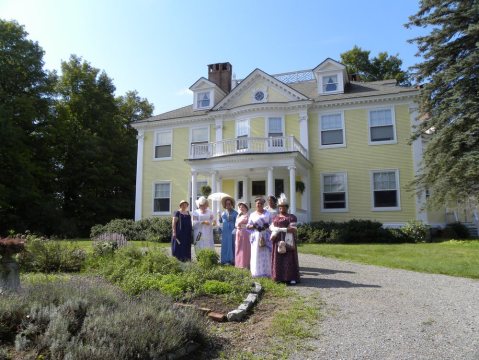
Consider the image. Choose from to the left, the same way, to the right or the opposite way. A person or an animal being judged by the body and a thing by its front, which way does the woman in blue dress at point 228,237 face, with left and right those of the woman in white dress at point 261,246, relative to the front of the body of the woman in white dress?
the same way

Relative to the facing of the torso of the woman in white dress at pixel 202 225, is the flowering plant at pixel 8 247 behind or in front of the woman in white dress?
in front

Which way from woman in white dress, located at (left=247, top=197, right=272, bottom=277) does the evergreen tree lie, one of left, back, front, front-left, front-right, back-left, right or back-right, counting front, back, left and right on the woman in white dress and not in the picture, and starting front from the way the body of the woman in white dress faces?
back-left

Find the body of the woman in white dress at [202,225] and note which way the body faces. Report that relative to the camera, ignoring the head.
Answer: toward the camera

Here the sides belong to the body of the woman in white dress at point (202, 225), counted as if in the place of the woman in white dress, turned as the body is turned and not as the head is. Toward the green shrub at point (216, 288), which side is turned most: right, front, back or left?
front

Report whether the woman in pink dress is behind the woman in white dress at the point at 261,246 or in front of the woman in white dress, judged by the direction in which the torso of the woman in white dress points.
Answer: behind

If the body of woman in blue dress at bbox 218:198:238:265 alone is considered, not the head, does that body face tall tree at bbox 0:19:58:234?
no

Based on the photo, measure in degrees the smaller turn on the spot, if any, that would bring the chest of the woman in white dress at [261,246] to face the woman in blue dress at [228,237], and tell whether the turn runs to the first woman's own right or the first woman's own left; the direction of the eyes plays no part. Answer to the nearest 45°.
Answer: approximately 135° to the first woman's own right

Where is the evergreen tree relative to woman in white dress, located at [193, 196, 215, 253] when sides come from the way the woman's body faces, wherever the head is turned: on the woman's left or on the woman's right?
on the woman's left

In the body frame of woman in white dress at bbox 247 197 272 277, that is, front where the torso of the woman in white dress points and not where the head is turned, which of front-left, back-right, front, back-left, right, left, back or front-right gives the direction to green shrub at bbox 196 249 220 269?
right

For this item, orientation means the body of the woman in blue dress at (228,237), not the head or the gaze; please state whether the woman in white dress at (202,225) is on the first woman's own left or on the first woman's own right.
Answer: on the first woman's own right

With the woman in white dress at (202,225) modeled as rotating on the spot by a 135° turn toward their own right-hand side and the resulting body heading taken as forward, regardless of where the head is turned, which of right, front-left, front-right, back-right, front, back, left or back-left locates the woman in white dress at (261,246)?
back

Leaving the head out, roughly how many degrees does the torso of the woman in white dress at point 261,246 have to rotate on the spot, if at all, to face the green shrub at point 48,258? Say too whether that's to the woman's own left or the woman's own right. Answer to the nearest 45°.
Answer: approximately 90° to the woman's own right

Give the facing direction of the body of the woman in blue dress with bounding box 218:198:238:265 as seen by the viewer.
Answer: toward the camera

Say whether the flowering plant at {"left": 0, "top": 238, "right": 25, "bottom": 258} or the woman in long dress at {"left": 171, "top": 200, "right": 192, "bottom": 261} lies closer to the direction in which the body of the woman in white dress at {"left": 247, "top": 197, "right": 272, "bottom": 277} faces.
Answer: the flowering plant

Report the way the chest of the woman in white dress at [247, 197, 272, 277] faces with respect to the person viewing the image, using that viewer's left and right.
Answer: facing the viewer

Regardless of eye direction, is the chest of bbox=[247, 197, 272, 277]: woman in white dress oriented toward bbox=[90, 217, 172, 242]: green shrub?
no

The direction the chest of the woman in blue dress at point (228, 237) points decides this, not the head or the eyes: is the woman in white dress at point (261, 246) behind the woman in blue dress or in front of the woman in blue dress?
in front
